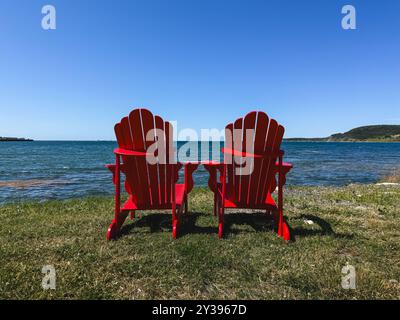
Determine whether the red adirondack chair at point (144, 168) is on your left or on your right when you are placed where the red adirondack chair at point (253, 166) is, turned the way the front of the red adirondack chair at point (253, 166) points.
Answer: on your left

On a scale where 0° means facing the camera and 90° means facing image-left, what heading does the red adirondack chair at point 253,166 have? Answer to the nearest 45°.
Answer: approximately 180°
